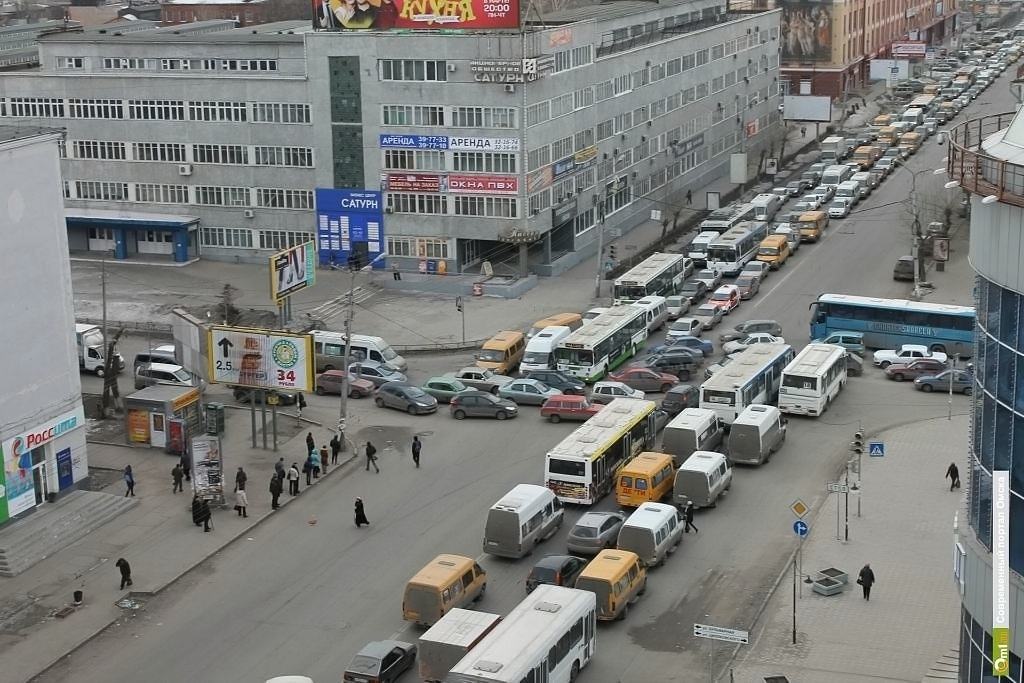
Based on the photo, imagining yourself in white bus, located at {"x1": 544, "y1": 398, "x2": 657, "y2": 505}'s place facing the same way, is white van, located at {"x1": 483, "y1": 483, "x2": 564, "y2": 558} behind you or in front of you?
behind

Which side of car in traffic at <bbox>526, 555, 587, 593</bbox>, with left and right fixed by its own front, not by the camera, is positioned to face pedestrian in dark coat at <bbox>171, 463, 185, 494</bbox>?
left

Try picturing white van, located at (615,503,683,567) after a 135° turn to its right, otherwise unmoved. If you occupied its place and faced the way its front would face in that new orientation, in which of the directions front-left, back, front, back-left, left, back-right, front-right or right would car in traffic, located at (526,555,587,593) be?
front-right

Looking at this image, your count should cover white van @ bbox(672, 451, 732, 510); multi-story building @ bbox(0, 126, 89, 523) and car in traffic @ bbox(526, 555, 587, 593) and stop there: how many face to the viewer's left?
0

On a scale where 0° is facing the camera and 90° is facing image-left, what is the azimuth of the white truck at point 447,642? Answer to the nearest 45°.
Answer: approximately 225°

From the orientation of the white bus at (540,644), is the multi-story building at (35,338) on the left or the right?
on its left

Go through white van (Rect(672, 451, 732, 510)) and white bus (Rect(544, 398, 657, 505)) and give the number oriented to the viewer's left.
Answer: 0

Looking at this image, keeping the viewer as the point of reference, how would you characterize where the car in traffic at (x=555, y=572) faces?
facing away from the viewer and to the right of the viewer

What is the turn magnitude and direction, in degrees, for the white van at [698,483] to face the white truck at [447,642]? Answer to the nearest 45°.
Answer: approximately 180°

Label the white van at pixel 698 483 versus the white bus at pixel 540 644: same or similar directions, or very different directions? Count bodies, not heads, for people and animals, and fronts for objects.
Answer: same or similar directions

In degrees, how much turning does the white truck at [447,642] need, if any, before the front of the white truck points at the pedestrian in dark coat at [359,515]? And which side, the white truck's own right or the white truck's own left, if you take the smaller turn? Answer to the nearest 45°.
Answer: approximately 45° to the white truck's own left

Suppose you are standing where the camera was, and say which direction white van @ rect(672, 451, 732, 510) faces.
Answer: facing away from the viewer and to the right of the viewer

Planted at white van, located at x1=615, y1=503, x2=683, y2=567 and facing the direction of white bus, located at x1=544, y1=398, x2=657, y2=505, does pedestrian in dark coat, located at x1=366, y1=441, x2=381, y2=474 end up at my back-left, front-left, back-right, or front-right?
front-left

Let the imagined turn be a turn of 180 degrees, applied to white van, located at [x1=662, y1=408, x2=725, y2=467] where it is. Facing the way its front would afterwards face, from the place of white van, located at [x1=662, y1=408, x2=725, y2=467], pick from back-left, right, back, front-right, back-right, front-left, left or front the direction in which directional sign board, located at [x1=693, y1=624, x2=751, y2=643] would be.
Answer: front-left

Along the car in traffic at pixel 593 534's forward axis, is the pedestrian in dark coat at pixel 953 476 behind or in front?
in front

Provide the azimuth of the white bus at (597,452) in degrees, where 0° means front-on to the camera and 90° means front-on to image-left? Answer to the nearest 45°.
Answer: approximately 225°
